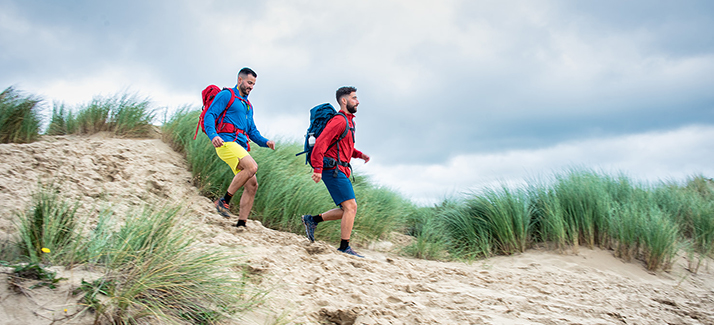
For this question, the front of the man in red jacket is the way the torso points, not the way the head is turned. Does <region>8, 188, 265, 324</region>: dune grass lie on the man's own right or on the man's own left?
on the man's own right

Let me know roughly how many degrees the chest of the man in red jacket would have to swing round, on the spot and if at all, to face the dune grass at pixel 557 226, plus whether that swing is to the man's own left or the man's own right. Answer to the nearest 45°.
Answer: approximately 45° to the man's own left

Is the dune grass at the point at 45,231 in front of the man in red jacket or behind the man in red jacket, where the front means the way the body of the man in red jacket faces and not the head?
behind

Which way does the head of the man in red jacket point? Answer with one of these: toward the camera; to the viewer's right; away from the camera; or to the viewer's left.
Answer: to the viewer's right

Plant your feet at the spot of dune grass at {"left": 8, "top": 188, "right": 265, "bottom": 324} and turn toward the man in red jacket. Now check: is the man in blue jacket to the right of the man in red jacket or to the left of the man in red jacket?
left

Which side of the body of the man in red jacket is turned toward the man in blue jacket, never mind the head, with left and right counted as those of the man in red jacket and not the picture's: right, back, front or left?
back

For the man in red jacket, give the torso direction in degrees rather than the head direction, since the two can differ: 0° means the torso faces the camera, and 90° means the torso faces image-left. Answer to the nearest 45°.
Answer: approximately 270°
